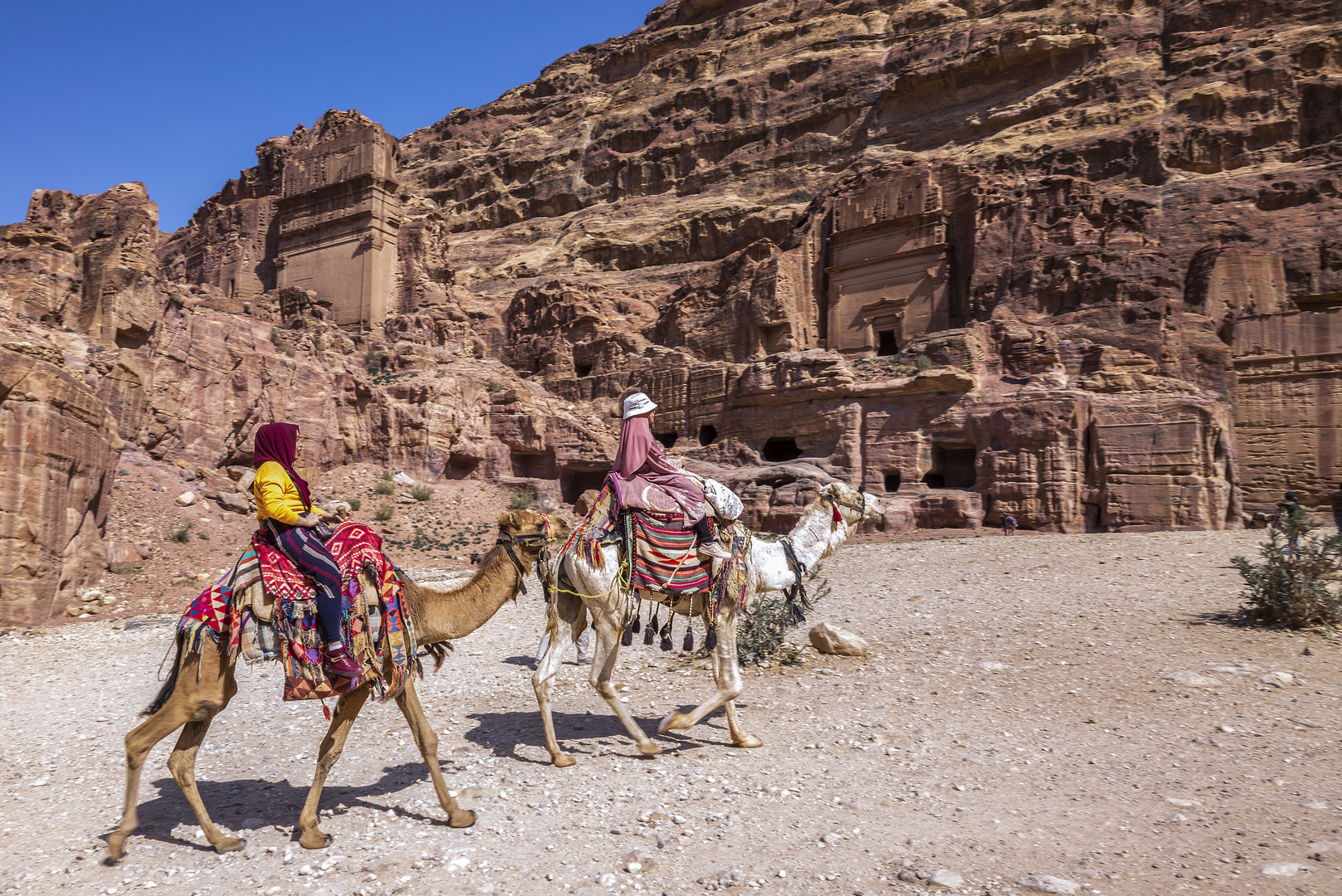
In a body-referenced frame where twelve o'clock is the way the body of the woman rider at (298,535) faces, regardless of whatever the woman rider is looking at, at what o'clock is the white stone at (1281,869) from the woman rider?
The white stone is roughly at 1 o'clock from the woman rider.

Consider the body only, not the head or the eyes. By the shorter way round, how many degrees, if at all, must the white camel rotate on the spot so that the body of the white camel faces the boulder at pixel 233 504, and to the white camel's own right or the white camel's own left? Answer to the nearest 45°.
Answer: approximately 135° to the white camel's own left

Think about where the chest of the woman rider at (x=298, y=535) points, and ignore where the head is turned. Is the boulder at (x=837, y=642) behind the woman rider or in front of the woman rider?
in front

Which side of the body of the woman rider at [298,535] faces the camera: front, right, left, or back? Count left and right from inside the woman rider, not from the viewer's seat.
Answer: right

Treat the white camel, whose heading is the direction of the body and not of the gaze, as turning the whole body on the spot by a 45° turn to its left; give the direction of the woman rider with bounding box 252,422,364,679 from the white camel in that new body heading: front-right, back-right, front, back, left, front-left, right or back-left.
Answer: back

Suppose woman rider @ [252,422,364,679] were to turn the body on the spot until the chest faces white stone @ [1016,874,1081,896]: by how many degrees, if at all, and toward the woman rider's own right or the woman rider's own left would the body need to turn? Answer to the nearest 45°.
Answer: approximately 45° to the woman rider's own right

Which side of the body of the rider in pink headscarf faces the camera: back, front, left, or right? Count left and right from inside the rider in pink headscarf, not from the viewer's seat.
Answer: right

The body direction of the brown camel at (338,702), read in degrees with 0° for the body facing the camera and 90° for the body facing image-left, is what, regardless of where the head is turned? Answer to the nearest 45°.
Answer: approximately 270°

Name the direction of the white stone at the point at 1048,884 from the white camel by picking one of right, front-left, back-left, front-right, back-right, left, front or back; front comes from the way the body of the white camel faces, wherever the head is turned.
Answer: front-right

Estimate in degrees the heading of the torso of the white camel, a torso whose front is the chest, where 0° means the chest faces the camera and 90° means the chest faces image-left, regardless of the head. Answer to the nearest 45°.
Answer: approximately 270°

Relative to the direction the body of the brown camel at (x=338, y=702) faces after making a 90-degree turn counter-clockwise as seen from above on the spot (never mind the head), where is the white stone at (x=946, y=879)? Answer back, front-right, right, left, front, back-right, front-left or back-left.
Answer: back-right
